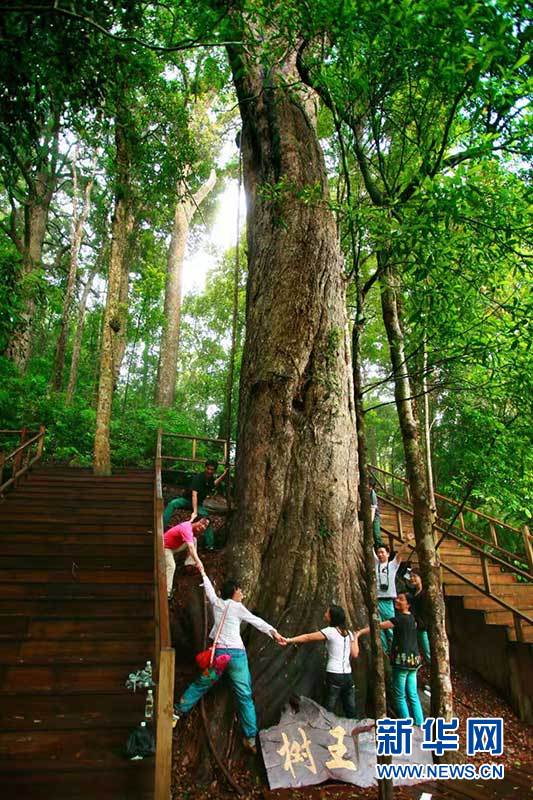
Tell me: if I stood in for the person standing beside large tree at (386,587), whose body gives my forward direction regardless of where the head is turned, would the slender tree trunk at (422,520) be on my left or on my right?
on my left

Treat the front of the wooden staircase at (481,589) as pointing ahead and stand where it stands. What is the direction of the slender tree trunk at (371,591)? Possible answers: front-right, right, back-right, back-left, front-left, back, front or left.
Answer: front-right
